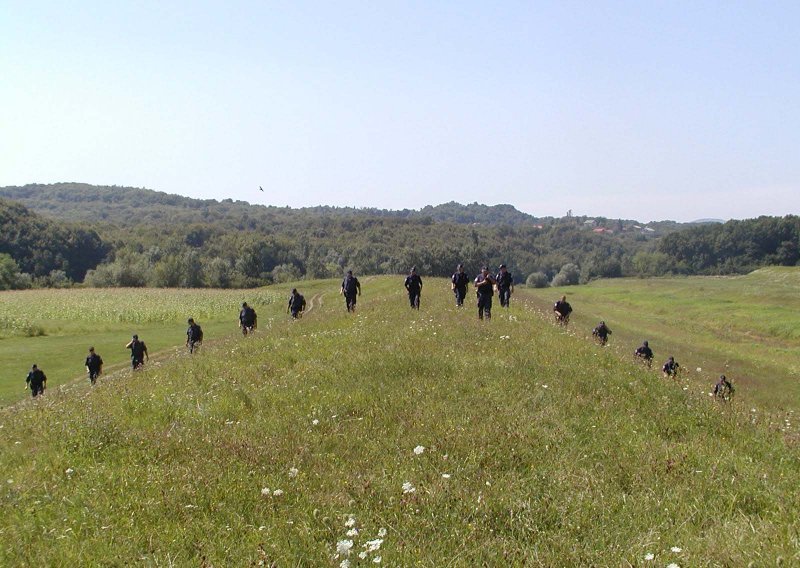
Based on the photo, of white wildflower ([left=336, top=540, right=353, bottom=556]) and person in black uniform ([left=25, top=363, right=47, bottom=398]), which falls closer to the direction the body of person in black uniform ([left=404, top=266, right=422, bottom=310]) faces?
the white wildflower

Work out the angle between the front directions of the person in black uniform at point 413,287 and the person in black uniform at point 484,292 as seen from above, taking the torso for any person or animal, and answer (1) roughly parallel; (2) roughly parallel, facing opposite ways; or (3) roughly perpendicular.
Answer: roughly parallel

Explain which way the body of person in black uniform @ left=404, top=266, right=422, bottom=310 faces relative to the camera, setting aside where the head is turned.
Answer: toward the camera

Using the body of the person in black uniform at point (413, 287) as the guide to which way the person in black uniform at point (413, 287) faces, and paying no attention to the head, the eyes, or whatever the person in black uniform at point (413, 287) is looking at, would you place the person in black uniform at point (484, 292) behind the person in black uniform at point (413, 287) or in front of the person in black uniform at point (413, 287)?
in front

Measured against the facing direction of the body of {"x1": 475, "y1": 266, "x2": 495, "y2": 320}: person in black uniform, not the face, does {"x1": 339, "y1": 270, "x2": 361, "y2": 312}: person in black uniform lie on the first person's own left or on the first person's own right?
on the first person's own right

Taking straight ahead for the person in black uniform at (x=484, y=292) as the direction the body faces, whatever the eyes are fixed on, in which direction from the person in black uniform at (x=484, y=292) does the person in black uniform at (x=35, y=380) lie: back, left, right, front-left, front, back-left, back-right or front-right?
right

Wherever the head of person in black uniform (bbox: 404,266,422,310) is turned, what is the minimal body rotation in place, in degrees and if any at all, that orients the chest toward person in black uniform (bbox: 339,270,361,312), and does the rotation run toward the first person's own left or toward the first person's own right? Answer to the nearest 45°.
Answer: approximately 135° to the first person's own right

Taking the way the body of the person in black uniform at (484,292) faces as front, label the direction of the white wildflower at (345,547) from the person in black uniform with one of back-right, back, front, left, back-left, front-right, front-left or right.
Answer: front

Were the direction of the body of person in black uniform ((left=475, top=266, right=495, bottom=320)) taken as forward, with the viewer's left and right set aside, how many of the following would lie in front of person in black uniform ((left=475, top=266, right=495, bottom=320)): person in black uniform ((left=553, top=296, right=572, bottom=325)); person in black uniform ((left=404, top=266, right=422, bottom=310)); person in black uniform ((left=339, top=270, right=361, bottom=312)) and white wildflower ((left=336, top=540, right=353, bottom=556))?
1

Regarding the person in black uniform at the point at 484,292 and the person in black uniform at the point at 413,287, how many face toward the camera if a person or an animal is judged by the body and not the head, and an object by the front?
2

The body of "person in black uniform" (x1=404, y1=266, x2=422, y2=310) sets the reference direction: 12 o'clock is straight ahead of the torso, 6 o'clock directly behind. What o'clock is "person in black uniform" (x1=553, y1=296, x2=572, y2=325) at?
"person in black uniform" (x1=553, y1=296, x2=572, y2=325) is roughly at 9 o'clock from "person in black uniform" (x1=404, y1=266, x2=422, y2=310).

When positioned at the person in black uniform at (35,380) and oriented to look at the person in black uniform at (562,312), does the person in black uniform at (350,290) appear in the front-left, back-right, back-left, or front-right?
front-left

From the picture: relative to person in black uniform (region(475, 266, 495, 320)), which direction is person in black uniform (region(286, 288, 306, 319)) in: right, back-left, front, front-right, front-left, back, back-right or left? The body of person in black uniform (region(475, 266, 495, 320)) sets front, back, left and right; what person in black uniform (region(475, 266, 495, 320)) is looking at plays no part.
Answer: back-right

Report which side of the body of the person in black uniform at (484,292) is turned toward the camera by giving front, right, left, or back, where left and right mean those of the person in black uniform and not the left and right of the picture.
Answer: front
